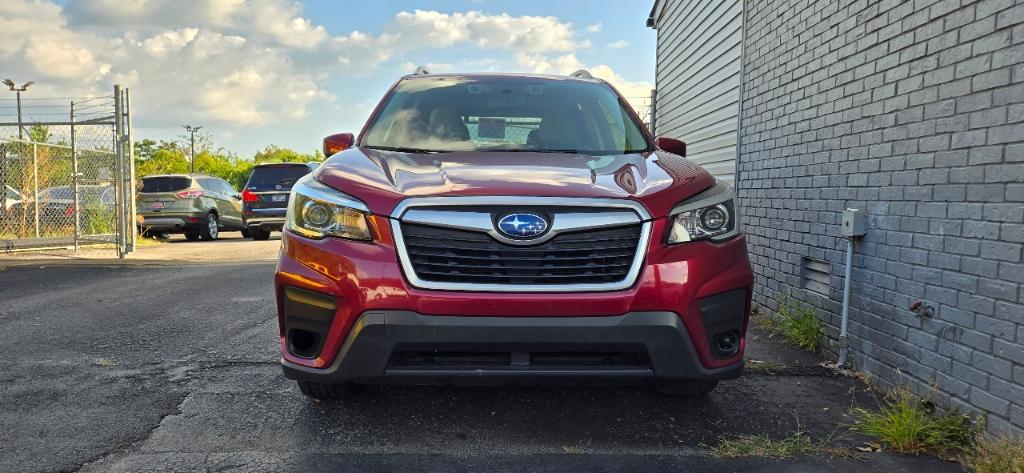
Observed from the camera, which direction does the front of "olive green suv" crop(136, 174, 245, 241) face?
facing away from the viewer and to the right of the viewer

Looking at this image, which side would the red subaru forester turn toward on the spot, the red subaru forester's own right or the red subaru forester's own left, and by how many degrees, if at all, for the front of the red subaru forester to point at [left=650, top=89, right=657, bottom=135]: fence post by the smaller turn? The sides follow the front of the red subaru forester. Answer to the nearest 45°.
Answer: approximately 180°

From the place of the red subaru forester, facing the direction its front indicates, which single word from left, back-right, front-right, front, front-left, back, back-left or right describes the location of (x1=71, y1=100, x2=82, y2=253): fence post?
back-right

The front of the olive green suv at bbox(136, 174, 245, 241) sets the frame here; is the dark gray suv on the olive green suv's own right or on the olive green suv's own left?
on the olive green suv's own right

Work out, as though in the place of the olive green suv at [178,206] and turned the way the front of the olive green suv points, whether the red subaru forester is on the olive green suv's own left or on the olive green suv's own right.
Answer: on the olive green suv's own right

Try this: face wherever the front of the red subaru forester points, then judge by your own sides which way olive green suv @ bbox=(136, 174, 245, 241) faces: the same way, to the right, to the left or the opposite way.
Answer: the opposite way

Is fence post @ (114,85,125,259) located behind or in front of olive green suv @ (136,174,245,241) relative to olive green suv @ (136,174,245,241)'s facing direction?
behind

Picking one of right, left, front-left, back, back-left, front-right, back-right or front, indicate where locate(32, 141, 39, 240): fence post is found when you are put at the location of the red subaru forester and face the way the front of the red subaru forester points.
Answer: back-right

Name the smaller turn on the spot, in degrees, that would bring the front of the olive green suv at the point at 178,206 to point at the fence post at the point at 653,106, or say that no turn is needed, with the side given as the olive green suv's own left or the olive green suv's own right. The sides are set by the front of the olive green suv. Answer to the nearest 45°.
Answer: approximately 90° to the olive green suv's own right

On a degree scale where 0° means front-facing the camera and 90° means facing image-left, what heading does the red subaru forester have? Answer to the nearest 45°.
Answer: approximately 0°

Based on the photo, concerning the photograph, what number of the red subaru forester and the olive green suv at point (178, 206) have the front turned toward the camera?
1
